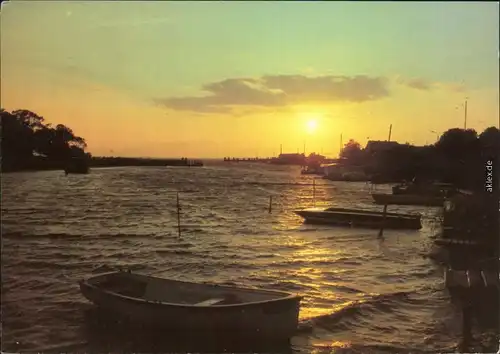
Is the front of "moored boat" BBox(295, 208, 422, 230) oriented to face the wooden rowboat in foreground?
no

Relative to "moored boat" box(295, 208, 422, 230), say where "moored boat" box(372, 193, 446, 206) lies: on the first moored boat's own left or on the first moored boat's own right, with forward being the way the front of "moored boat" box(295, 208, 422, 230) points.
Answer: on the first moored boat's own right

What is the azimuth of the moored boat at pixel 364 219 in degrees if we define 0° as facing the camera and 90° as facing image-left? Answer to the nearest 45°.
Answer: approximately 90°

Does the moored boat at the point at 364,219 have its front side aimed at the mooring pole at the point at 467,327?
no
